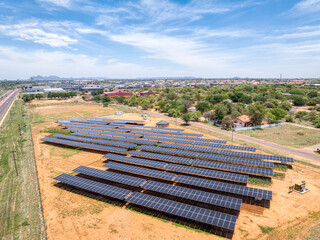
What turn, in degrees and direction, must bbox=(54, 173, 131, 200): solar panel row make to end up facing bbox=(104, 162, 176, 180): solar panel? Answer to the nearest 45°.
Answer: approximately 135° to its left

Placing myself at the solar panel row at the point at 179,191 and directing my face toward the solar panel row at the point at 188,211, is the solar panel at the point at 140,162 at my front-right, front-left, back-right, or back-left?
back-right

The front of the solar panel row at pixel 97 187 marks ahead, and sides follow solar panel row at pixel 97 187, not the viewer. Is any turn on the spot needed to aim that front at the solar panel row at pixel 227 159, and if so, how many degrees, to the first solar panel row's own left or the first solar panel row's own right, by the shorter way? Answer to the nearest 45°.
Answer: approximately 135° to the first solar panel row's own left

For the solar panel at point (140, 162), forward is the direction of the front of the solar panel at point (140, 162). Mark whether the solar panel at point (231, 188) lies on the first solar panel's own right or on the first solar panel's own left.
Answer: on the first solar panel's own left

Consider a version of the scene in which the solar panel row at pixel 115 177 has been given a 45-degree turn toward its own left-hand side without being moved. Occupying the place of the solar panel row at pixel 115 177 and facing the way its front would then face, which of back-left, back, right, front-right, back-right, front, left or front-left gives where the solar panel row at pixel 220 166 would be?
left

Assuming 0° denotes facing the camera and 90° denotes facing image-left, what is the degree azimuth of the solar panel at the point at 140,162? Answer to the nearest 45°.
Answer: approximately 45°

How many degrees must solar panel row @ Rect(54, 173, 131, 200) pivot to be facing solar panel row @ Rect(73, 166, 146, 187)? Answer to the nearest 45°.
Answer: approximately 180°

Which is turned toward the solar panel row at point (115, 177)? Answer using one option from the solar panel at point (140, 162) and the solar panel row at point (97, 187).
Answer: the solar panel
